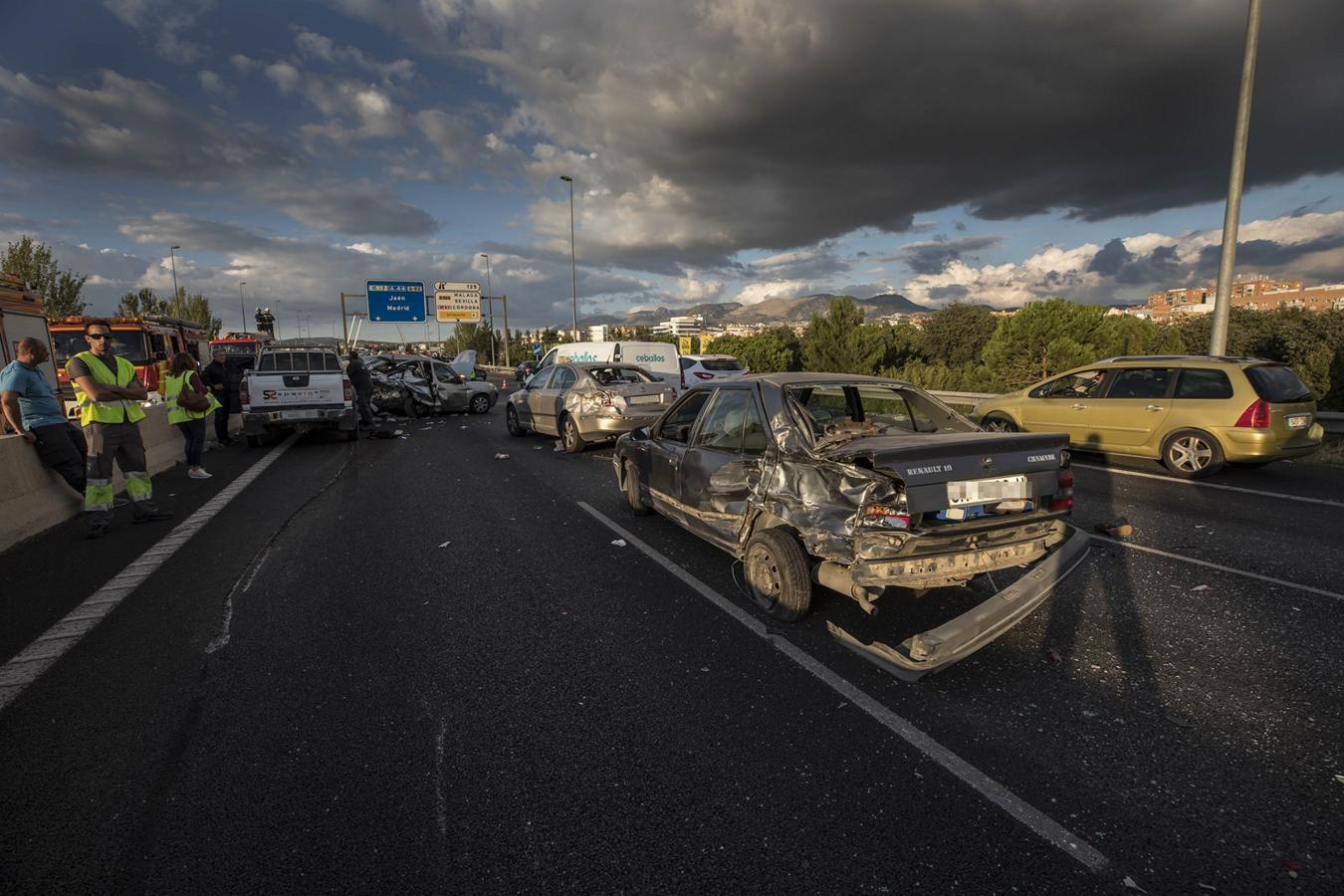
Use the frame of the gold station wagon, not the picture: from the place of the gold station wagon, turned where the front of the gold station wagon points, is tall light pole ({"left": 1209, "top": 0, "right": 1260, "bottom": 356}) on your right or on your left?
on your right

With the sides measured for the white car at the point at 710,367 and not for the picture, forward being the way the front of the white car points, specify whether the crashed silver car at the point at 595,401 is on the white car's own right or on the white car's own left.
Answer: on the white car's own left

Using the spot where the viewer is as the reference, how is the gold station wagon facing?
facing away from the viewer and to the left of the viewer

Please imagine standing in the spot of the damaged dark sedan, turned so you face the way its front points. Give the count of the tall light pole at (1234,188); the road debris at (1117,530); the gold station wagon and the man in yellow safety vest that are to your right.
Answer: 3

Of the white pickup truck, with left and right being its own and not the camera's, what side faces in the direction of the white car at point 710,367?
right

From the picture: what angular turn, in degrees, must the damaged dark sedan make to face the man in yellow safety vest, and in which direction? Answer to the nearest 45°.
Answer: approximately 45° to its left

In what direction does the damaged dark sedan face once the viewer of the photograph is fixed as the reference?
facing away from the viewer and to the left of the viewer

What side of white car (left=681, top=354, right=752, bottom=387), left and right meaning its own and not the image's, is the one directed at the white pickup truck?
left

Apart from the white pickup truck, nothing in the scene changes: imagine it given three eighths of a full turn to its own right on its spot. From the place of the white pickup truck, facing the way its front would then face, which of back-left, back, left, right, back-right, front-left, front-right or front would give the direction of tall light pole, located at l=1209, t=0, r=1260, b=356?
front

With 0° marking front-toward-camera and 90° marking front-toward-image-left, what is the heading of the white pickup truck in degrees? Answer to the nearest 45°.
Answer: approximately 180°

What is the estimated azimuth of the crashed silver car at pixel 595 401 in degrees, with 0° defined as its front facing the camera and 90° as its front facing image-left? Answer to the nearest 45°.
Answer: approximately 135°

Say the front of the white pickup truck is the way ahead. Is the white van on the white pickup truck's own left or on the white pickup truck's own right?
on the white pickup truck's own right
